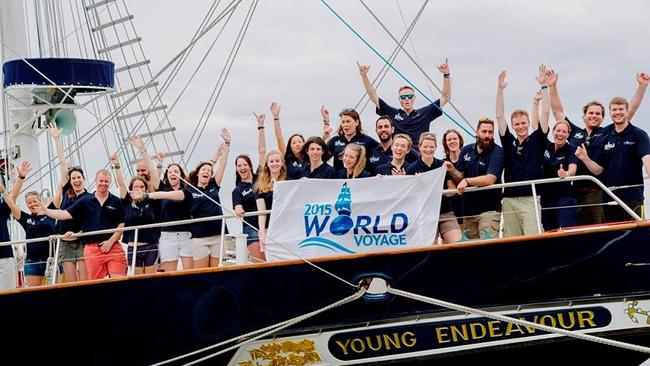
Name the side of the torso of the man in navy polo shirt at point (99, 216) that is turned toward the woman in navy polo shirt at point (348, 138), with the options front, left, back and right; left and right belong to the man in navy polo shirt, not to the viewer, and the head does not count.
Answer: left

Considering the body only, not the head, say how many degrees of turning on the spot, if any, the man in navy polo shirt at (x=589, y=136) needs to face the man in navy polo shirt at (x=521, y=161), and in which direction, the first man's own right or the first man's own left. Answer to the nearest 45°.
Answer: approximately 45° to the first man's own right

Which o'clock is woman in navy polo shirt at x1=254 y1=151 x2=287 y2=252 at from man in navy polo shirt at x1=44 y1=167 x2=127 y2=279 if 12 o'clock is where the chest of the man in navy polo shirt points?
The woman in navy polo shirt is roughly at 10 o'clock from the man in navy polo shirt.

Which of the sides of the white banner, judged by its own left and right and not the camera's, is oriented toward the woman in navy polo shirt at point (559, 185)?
left

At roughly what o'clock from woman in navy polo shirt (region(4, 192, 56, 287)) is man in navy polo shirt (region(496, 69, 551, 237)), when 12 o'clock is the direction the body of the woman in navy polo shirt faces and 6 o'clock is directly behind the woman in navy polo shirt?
The man in navy polo shirt is roughly at 10 o'clock from the woman in navy polo shirt.

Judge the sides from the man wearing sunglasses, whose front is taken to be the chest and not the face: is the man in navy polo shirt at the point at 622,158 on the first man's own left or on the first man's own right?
on the first man's own left

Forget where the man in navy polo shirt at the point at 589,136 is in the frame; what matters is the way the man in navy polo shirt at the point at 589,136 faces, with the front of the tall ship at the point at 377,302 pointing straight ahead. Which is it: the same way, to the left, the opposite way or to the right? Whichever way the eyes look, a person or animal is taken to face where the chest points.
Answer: to the right
